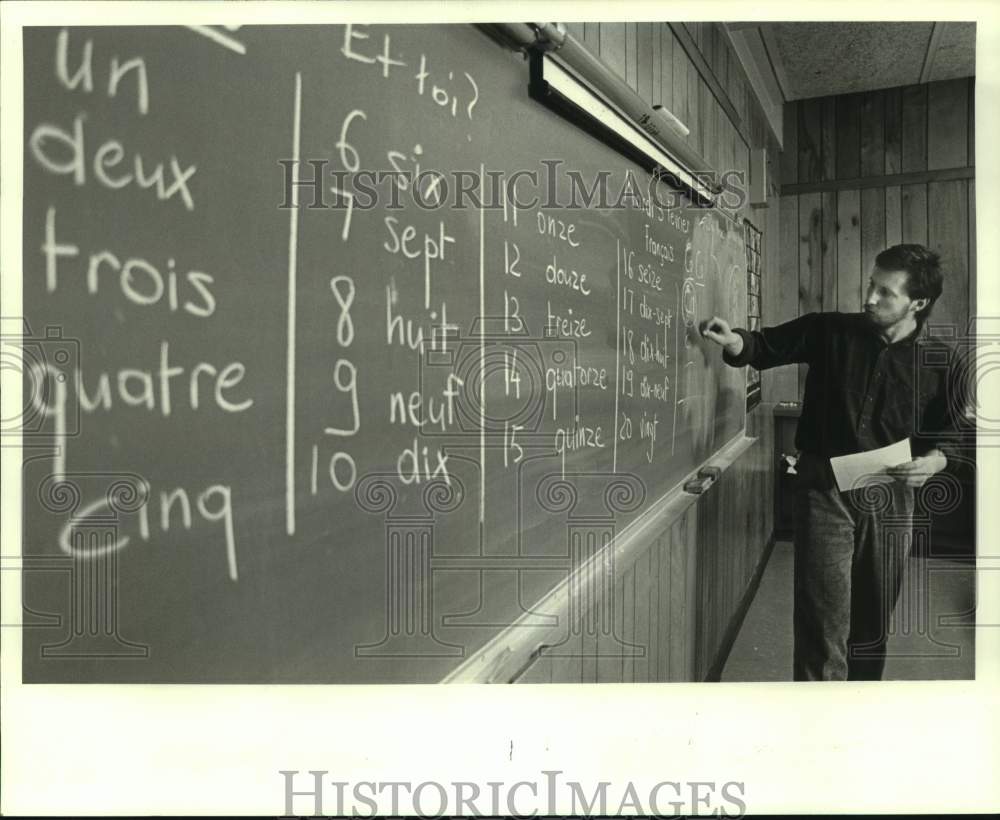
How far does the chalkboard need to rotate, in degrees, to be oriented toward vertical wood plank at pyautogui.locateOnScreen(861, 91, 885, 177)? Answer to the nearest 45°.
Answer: approximately 90° to its left

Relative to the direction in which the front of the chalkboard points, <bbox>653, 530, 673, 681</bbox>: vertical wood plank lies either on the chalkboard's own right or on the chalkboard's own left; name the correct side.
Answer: on the chalkboard's own left

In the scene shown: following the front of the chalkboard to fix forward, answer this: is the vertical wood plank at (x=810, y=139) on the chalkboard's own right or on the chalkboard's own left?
on the chalkboard's own left

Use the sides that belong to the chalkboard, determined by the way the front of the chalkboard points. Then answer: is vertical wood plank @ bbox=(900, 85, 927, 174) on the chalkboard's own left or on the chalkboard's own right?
on the chalkboard's own left

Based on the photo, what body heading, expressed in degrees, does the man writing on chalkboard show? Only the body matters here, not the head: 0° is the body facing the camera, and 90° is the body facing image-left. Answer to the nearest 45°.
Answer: approximately 45°

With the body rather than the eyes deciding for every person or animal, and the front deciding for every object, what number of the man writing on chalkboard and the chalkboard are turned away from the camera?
0

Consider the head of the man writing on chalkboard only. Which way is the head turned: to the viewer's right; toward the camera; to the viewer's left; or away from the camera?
to the viewer's left

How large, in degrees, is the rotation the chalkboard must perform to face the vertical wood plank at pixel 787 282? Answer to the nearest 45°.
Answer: approximately 90° to its left

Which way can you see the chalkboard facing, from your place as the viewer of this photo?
facing the viewer and to the right of the viewer

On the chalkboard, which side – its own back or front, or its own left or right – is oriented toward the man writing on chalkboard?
left
